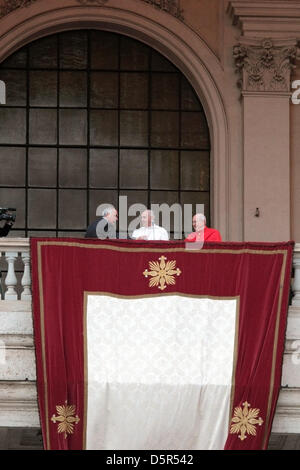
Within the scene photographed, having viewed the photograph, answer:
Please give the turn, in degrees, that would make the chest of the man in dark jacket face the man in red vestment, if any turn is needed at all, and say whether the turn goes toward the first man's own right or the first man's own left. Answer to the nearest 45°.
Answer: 0° — they already face them

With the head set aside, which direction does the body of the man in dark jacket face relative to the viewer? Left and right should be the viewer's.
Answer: facing to the right of the viewer

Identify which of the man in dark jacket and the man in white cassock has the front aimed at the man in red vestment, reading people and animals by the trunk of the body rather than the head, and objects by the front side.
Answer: the man in dark jacket

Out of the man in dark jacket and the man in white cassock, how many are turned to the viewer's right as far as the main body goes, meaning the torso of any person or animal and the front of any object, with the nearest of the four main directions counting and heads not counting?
1

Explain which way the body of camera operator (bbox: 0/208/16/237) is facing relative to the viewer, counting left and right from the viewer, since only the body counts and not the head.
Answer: facing to the right of the viewer

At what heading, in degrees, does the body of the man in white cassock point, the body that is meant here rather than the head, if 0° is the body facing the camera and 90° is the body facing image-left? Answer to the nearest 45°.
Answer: approximately 45°

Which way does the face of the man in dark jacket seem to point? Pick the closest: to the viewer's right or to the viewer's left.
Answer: to the viewer's right
